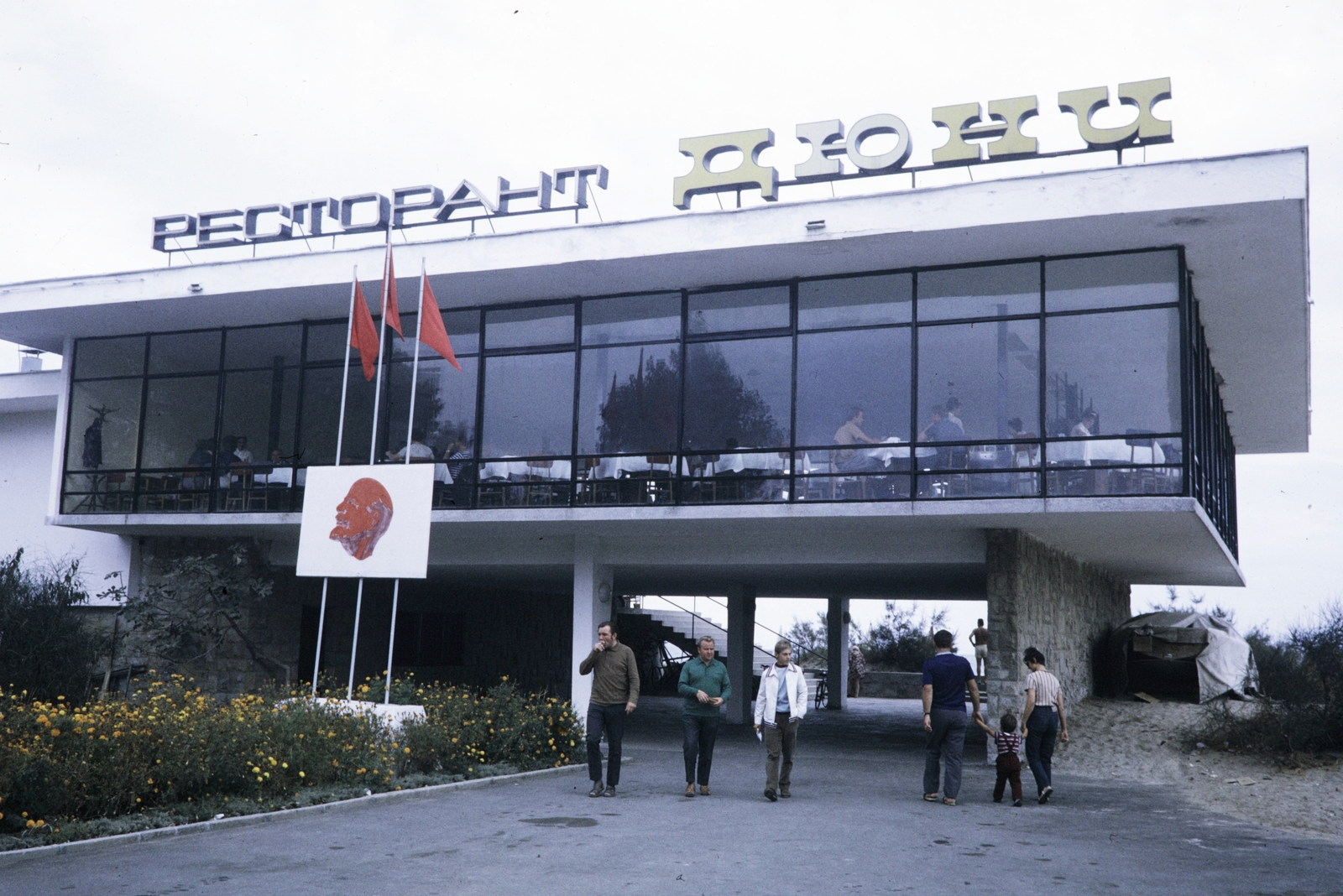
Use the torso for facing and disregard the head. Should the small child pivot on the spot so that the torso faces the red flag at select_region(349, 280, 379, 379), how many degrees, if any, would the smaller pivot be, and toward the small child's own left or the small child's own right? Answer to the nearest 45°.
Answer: approximately 90° to the small child's own left

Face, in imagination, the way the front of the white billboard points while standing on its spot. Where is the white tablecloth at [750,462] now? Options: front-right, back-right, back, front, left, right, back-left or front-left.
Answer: left

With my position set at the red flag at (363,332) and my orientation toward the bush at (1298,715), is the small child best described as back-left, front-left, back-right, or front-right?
front-right

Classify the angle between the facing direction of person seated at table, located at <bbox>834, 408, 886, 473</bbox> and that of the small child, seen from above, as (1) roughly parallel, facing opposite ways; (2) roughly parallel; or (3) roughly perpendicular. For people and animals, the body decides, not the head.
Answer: roughly perpendicular

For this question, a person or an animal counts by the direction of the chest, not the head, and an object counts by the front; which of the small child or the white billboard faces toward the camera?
the white billboard

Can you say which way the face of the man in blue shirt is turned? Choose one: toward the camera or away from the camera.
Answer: away from the camera

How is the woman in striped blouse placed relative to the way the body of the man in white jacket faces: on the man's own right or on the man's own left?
on the man's own left

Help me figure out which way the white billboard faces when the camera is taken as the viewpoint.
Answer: facing the viewer

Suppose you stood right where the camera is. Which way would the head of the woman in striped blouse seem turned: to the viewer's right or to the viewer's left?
to the viewer's left

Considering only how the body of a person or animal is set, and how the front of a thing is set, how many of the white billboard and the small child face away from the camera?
1

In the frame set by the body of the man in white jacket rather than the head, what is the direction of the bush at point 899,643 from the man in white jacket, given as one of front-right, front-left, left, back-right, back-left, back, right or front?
back

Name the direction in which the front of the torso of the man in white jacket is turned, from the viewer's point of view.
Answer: toward the camera

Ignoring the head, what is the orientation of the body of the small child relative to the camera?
away from the camera

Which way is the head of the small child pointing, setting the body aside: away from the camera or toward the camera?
away from the camera

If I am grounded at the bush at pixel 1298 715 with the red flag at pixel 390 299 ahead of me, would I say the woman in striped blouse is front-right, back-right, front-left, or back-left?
front-left

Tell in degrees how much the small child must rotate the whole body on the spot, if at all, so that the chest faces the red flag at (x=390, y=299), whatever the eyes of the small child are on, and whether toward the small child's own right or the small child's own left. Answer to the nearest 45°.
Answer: approximately 90° to the small child's own left
